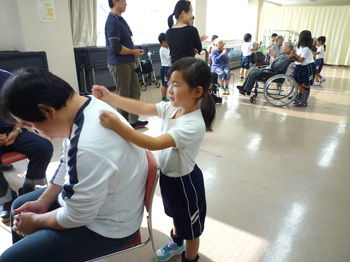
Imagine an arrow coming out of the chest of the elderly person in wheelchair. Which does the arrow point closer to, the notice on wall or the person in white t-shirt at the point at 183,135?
the notice on wall

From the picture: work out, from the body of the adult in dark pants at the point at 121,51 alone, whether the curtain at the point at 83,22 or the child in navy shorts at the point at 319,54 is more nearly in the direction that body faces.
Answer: the child in navy shorts

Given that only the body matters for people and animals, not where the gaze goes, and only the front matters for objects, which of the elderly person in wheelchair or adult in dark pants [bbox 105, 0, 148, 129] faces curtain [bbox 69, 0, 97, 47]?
the elderly person in wheelchair

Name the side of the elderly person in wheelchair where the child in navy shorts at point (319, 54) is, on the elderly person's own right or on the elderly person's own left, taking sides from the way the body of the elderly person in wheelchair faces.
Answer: on the elderly person's own right

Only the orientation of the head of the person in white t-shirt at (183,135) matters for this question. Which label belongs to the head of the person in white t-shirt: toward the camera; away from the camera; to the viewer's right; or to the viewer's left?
to the viewer's left

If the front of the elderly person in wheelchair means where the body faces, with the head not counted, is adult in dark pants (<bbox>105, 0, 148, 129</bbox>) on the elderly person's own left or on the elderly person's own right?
on the elderly person's own left

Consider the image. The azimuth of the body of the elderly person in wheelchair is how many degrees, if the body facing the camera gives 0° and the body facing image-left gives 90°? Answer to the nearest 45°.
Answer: approximately 90°

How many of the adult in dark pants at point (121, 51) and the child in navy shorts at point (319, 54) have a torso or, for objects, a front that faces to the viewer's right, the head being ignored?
1

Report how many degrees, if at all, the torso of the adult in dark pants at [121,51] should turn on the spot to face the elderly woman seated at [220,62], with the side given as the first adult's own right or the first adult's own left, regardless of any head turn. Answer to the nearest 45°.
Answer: approximately 45° to the first adult's own left

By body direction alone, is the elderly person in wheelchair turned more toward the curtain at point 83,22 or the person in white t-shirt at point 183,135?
the curtain

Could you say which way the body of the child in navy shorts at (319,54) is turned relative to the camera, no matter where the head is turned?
to the viewer's left

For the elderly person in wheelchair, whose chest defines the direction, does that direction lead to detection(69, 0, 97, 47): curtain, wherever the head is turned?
yes

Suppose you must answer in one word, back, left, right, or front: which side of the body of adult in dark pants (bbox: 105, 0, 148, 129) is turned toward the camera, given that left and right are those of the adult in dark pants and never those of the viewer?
right
